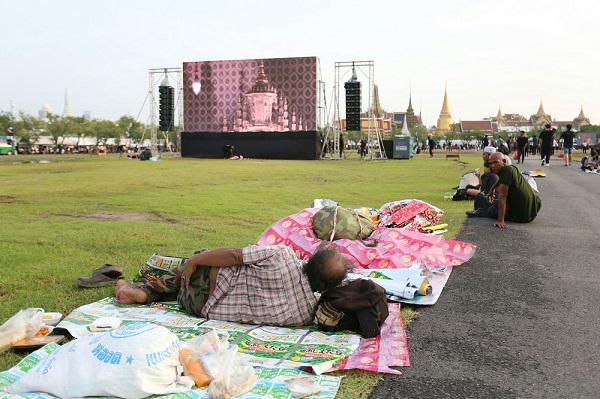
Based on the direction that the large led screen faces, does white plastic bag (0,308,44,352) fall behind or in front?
in front

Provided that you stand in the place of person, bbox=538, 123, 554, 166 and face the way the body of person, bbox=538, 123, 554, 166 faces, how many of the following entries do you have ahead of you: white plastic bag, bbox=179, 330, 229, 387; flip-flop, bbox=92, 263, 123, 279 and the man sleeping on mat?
0

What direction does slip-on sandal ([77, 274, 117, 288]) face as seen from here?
to the viewer's left

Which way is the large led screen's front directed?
toward the camera

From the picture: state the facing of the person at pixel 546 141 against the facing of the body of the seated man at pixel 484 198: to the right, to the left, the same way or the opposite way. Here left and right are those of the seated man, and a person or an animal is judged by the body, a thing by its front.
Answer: to the right

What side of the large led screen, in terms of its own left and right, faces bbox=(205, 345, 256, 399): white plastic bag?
front

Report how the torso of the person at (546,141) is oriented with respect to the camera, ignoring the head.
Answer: away from the camera

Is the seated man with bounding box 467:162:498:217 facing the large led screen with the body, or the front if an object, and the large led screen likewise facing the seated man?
no

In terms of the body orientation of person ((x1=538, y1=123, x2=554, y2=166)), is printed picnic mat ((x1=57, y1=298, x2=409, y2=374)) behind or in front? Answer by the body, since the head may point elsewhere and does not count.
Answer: behind

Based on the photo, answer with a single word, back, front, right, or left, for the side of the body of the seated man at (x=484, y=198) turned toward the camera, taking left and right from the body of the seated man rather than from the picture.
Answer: left

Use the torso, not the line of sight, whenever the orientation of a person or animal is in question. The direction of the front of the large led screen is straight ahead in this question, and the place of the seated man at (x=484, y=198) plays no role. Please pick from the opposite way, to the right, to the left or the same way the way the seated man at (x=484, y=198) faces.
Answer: to the right

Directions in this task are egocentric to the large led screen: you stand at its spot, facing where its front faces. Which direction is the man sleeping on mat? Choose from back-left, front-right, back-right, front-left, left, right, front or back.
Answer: front

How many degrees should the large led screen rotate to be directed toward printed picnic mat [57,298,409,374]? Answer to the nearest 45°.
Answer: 0° — it already faces it

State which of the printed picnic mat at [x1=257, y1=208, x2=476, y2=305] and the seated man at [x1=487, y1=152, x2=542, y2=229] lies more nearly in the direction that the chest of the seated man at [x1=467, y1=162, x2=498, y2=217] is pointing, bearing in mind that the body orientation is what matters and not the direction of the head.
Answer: the printed picnic mat

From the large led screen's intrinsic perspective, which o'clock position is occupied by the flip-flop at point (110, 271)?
The flip-flop is roughly at 12 o'clock from the large led screen.
